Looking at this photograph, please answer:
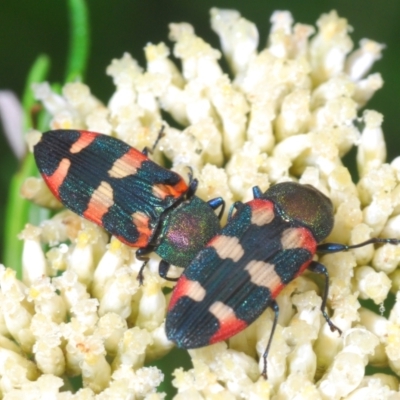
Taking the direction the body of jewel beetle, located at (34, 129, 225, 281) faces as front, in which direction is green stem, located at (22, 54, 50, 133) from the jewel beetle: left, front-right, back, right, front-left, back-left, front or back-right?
back

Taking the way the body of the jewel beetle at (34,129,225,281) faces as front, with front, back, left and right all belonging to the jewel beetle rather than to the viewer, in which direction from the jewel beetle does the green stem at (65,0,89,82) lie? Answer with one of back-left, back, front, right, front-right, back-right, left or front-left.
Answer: back

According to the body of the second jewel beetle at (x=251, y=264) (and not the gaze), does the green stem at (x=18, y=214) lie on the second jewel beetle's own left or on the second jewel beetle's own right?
on the second jewel beetle's own left

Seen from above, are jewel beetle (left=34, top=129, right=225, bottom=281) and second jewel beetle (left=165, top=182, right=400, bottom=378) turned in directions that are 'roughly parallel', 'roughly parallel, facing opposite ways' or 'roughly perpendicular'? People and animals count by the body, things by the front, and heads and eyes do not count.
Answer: roughly perpendicular

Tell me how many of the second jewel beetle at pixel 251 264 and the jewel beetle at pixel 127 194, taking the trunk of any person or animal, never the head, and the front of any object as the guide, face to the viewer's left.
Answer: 0

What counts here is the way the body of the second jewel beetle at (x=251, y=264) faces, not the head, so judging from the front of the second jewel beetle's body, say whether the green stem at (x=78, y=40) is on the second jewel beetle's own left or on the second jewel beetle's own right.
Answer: on the second jewel beetle's own left

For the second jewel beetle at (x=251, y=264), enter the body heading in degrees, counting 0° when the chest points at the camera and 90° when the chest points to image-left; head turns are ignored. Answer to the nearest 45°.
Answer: approximately 225°

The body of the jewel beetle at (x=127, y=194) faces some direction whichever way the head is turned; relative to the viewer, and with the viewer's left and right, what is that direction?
facing the viewer and to the right of the viewer
